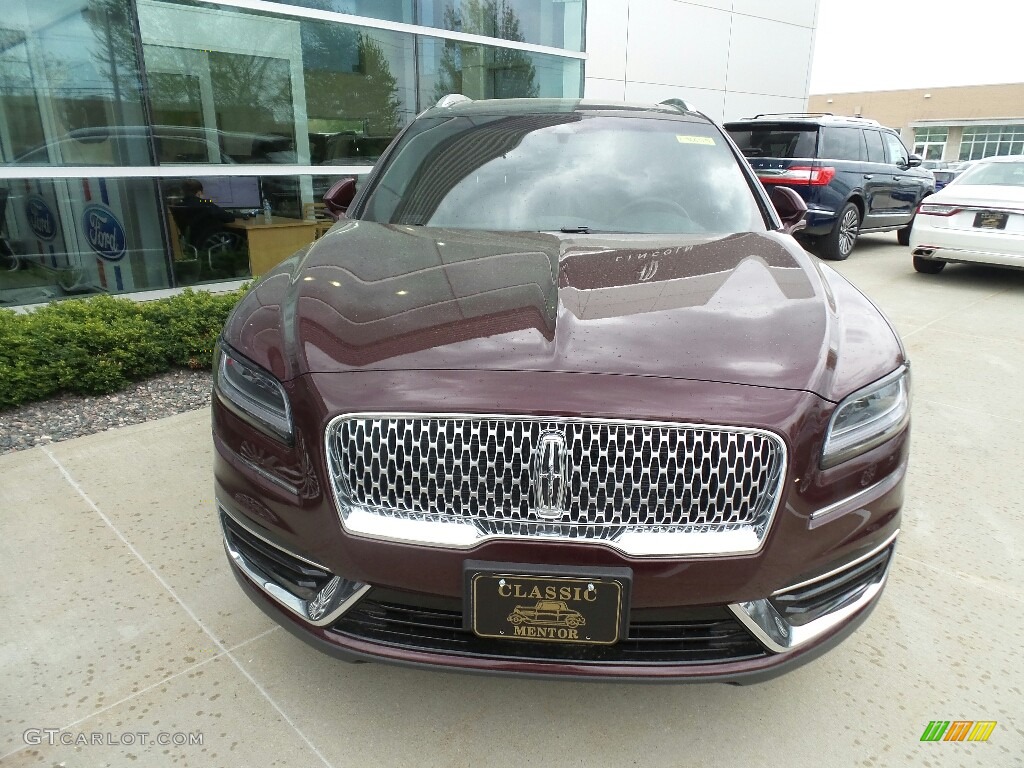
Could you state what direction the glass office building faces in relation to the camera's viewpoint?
facing the viewer and to the right of the viewer

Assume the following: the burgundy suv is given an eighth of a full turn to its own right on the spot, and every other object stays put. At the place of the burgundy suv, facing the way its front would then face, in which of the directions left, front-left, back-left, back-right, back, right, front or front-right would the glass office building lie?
right

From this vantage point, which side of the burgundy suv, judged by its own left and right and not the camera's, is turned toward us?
front

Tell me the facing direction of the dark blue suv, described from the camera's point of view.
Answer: facing away from the viewer and to the right of the viewer

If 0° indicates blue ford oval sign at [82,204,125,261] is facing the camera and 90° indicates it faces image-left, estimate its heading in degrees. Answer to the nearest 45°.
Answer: approximately 315°

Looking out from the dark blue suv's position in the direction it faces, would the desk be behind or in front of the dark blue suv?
behind

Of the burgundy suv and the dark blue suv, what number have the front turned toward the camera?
1

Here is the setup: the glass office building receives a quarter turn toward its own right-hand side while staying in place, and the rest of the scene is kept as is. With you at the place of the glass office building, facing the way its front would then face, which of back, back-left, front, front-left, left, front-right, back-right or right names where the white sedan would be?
back-left

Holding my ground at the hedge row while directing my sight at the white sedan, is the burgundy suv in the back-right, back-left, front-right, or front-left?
front-right

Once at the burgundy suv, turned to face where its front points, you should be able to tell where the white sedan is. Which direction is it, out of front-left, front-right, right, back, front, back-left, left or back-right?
back-left

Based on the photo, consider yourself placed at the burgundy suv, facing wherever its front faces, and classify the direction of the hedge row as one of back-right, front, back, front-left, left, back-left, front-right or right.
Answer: back-right
